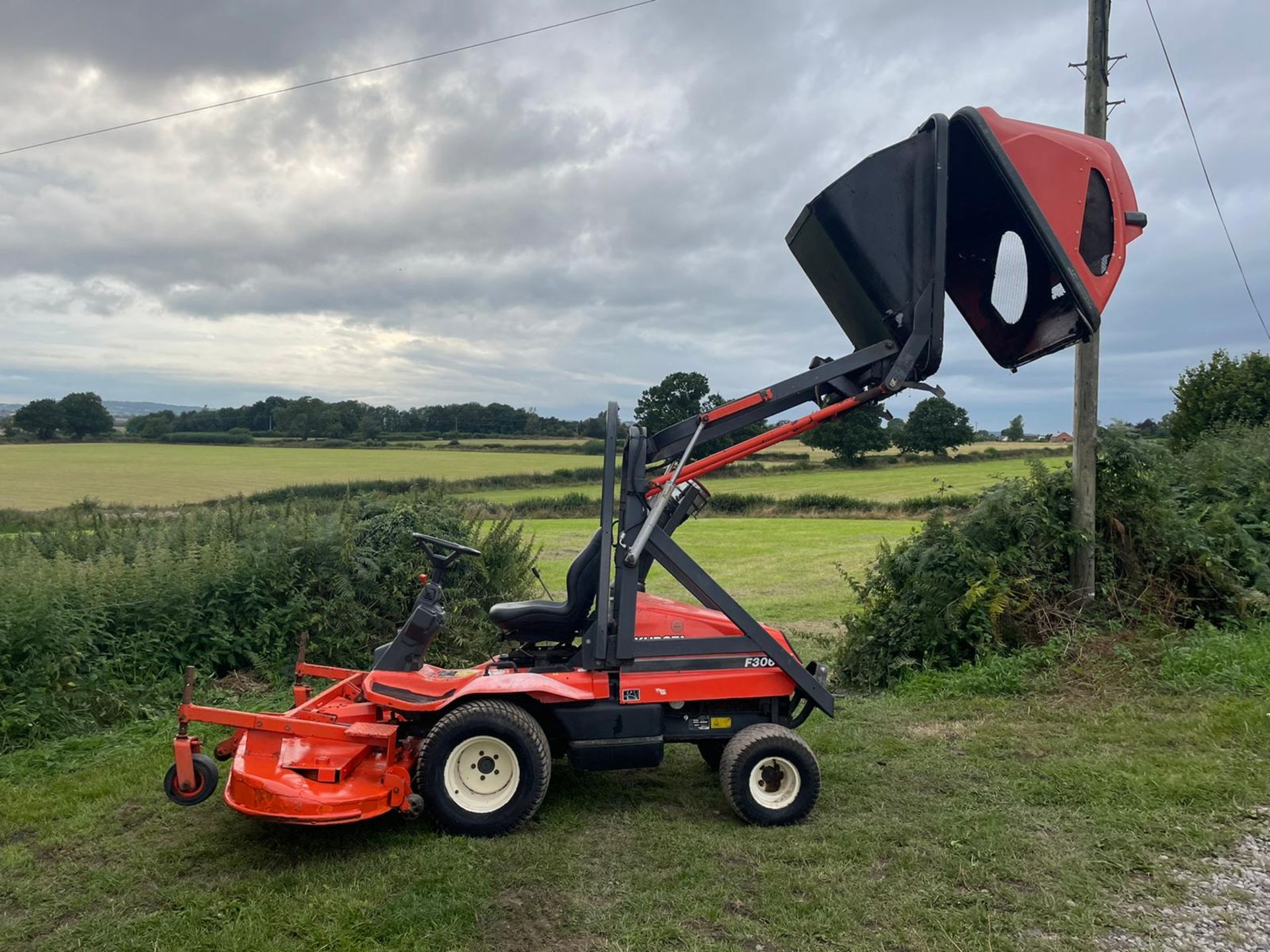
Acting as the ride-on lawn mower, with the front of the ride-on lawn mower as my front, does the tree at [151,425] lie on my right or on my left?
on my right

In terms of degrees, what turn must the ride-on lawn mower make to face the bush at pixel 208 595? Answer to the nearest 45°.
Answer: approximately 45° to its right

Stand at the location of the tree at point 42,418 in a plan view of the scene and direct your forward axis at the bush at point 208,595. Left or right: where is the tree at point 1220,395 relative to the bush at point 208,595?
left

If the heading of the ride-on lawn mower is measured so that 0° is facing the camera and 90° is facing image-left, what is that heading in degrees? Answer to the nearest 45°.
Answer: approximately 90°

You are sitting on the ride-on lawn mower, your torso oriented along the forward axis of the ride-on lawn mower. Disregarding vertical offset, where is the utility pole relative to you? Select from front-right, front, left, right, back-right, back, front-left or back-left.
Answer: back-right

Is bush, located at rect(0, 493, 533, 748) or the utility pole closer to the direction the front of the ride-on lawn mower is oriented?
the bush

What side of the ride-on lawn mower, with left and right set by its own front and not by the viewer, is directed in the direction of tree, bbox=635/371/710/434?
right

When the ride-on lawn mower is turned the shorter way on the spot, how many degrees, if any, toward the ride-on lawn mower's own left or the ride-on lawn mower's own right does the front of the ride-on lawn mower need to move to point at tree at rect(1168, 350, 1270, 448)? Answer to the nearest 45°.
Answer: approximately 135° to the ride-on lawn mower's own right

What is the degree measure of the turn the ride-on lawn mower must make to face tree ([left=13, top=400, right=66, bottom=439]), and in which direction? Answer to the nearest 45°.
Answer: approximately 45° to its right

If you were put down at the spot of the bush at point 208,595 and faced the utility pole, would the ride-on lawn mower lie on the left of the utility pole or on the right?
right
